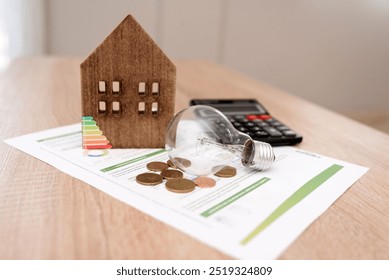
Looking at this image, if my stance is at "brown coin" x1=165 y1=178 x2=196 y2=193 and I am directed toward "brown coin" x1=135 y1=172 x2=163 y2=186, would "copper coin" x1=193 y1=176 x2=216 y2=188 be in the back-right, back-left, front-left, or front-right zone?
back-right

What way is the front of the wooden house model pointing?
toward the camera

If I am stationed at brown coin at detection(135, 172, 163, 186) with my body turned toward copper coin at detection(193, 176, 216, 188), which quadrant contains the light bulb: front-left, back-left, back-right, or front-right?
front-left
